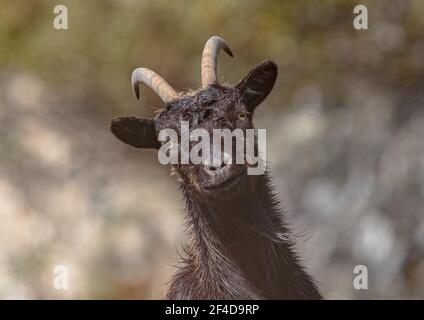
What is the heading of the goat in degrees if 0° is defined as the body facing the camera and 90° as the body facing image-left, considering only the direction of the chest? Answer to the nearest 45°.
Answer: approximately 0°
